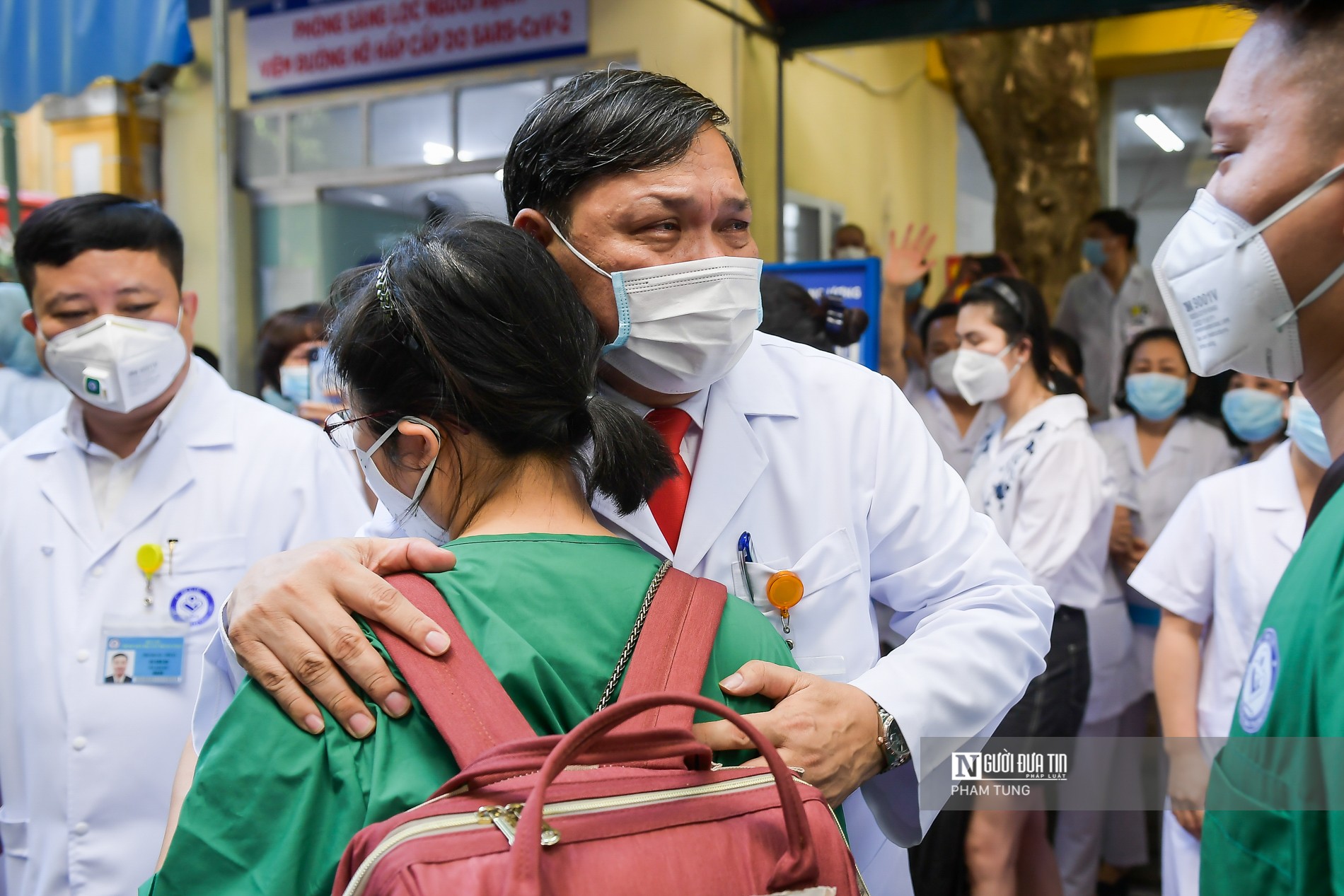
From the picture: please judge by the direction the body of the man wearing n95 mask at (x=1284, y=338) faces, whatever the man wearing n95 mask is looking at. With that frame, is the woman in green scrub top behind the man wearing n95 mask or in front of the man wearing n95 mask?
in front

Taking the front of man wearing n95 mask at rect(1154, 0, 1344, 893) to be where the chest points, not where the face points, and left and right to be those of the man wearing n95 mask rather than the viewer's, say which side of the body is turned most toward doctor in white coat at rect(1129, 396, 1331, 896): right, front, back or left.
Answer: right

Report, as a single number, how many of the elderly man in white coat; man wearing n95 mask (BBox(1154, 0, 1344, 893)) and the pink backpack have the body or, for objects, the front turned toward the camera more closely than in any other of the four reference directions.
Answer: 2

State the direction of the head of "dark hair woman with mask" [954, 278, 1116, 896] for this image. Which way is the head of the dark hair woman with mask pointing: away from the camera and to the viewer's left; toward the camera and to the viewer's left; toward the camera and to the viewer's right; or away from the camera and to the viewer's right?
toward the camera and to the viewer's left

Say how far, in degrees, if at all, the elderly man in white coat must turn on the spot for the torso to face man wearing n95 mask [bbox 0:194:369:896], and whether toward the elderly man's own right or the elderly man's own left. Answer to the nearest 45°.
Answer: approximately 135° to the elderly man's own right

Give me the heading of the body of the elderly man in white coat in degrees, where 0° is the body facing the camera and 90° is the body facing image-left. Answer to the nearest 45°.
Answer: approximately 0°

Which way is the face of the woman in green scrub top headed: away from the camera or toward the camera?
away from the camera

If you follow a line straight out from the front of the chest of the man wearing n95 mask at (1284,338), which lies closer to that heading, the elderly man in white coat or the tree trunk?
the elderly man in white coat

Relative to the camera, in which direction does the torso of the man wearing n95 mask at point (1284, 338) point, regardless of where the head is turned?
to the viewer's left

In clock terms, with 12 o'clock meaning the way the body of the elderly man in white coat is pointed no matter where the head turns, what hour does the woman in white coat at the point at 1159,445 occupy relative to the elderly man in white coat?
The woman in white coat is roughly at 7 o'clock from the elderly man in white coat.
